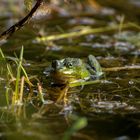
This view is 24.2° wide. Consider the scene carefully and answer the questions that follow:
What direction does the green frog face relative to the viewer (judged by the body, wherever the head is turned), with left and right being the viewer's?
facing the viewer and to the left of the viewer

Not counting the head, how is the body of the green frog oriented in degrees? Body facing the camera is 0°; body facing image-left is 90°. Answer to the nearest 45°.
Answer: approximately 45°
